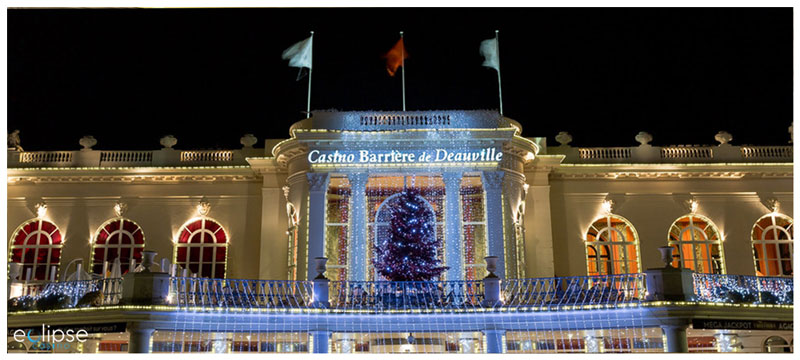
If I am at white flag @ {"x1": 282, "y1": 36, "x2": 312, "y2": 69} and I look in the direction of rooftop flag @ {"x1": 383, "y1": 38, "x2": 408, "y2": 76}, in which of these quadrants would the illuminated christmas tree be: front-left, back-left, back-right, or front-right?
front-right

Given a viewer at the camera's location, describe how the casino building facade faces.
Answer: facing the viewer

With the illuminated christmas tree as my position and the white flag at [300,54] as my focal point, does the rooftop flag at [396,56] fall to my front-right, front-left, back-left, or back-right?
front-right

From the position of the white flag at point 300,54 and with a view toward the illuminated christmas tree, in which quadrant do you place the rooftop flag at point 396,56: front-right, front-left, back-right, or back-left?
front-left
